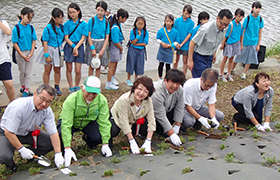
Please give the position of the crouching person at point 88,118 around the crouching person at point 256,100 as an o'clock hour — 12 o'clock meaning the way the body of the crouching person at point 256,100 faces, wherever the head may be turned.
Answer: the crouching person at point 88,118 is roughly at 3 o'clock from the crouching person at point 256,100.

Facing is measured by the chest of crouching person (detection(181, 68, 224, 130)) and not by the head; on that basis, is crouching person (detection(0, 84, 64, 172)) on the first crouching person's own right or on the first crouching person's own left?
on the first crouching person's own right

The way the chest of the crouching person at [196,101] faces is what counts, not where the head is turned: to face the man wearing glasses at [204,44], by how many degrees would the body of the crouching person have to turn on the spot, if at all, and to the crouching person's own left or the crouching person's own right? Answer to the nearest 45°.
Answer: approximately 135° to the crouching person's own left

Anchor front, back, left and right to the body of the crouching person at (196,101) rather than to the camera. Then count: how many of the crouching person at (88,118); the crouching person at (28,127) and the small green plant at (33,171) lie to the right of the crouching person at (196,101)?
3

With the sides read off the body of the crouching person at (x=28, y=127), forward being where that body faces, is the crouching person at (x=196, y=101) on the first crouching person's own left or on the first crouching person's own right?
on the first crouching person's own left

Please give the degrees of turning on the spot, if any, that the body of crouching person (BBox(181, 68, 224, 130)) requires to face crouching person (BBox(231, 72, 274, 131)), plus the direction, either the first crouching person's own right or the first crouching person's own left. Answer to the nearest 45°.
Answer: approximately 45° to the first crouching person's own left

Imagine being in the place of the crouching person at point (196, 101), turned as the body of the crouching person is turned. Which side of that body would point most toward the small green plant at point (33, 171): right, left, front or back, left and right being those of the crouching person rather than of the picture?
right

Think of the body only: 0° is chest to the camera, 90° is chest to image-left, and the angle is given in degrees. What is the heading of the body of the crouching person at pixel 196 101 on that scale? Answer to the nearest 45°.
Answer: approximately 315°

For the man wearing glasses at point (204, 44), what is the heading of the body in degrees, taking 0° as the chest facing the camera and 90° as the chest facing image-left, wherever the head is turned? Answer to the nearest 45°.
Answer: approximately 315°

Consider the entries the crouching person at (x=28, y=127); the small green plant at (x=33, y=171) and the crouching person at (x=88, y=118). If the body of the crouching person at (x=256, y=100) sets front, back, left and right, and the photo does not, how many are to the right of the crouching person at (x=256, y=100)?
3

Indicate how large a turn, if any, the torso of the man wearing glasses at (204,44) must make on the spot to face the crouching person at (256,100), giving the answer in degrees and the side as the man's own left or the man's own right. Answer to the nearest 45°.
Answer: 0° — they already face them

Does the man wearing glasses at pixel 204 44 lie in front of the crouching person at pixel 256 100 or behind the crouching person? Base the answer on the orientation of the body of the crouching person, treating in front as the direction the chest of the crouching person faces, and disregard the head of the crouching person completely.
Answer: behind
